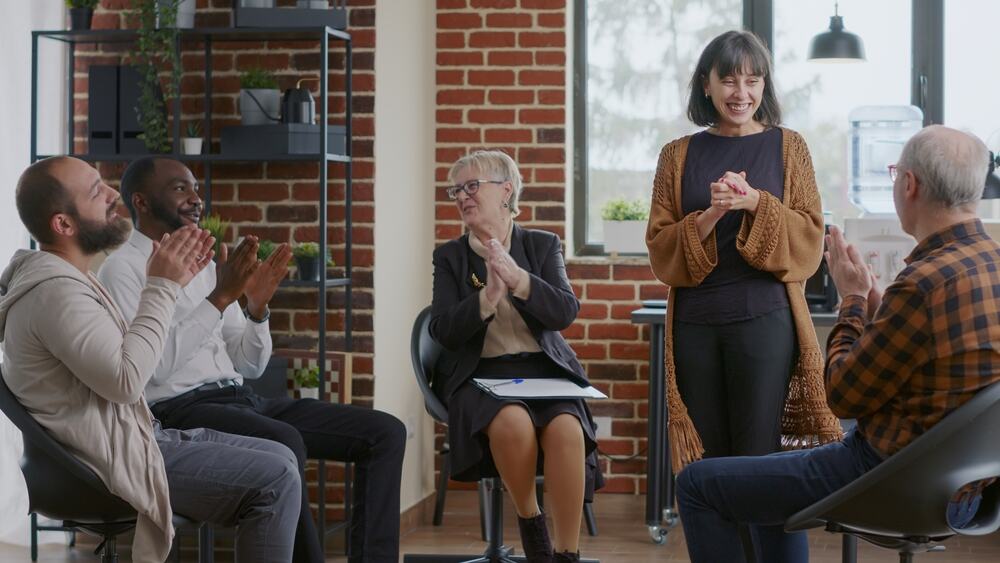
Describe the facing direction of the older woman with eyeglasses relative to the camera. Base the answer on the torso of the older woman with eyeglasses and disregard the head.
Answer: toward the camera

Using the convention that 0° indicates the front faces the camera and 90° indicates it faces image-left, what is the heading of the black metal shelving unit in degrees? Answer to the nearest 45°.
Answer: approximately 0°

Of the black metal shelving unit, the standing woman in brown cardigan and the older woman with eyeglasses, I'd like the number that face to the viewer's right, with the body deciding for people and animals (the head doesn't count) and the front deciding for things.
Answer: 0

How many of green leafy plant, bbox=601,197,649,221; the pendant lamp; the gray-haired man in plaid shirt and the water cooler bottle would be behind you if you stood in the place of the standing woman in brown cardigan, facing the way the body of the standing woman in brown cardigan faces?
3

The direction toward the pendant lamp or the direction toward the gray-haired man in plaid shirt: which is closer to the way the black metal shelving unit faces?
the gray-haired man in plaid shirt

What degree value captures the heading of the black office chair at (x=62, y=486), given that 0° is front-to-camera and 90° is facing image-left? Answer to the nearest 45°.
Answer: approximately 270°

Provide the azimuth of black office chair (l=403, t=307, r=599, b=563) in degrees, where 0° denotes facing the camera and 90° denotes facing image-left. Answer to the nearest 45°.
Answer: approximately 315°
